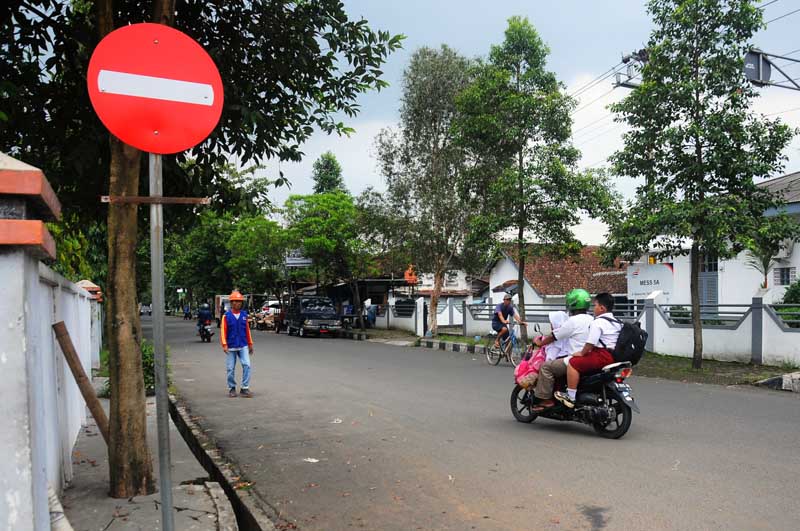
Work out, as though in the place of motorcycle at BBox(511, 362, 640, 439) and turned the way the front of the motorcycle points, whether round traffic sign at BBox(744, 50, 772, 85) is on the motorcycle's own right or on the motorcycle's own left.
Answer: on the motorcycle's own right

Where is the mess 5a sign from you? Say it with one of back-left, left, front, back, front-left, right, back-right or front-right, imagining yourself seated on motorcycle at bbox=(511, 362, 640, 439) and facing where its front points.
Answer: front-right

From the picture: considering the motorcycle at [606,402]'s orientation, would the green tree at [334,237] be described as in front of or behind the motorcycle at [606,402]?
in front

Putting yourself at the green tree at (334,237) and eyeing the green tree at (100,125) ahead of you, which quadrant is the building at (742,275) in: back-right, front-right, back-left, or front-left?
front-left

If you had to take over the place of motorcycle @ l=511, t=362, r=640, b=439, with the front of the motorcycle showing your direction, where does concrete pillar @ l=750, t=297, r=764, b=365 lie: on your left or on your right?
on your right

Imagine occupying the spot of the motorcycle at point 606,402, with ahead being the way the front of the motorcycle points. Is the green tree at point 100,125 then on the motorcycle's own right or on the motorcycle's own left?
on the motorcycle's own left

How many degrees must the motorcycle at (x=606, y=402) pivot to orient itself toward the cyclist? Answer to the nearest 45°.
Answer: approximately 45° to its right

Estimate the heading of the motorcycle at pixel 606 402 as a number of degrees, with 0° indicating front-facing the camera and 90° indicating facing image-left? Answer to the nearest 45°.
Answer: approximately 135°

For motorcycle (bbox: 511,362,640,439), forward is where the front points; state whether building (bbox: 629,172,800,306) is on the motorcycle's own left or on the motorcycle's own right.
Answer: on the motorcycle's own right
